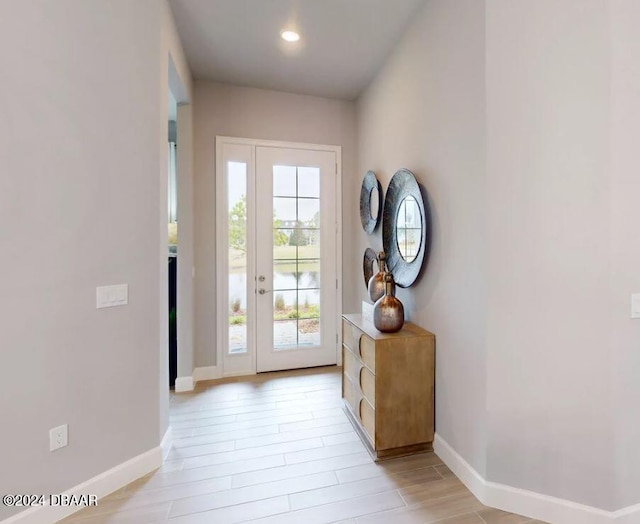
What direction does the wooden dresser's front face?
to the viewer's left

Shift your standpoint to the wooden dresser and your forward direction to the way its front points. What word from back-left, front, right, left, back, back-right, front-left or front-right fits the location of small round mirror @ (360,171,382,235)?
right

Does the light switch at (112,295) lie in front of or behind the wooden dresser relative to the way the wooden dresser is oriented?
in front

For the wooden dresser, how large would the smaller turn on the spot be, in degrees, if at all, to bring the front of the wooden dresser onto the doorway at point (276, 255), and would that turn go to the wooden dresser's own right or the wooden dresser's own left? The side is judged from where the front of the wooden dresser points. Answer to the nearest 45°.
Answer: approximately 45° to the wooden dresser's own right
